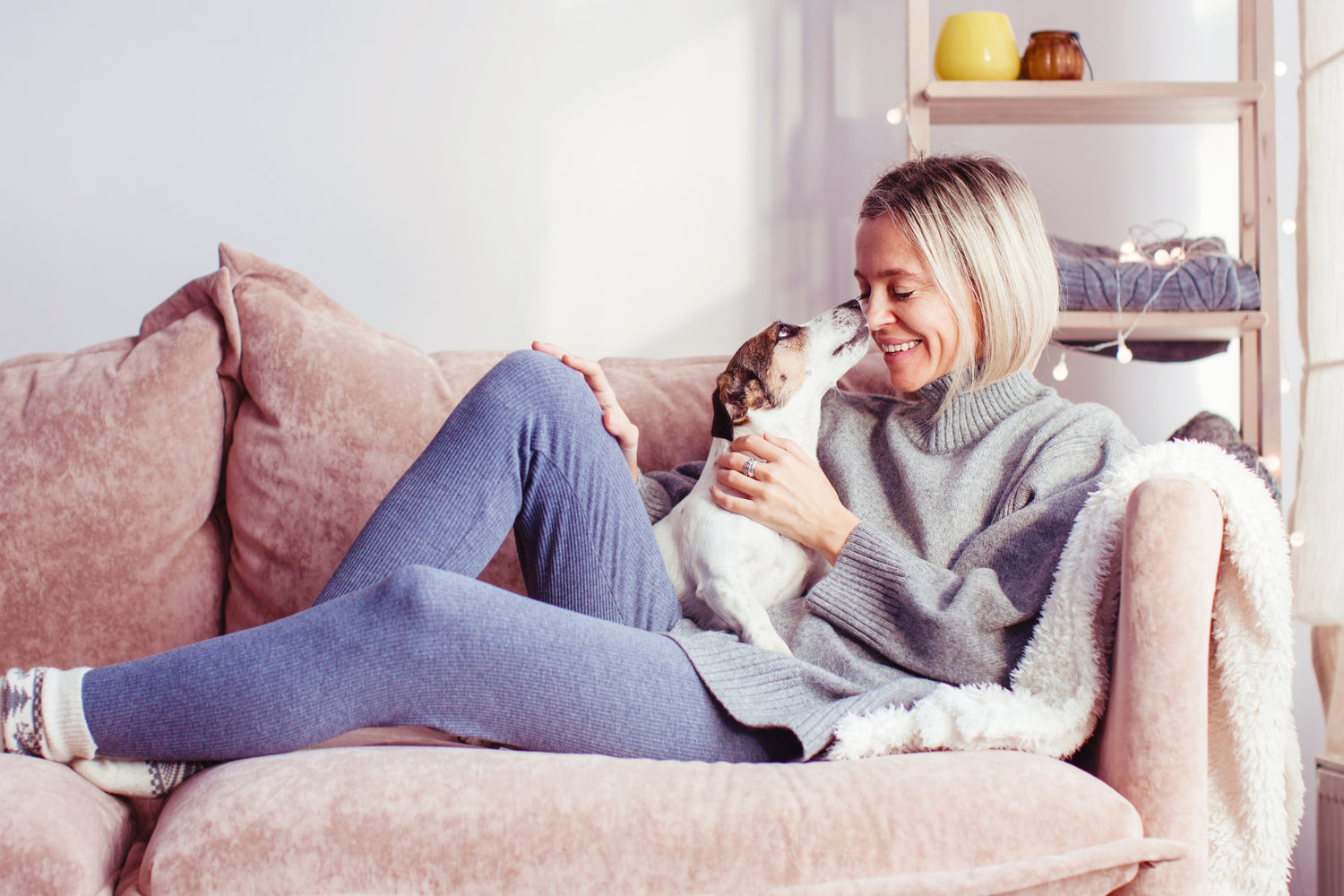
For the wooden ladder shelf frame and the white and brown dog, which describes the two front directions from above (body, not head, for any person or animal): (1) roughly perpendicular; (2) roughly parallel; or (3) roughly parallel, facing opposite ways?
roughly perpendicular

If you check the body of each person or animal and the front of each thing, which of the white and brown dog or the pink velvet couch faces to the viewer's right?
the white and brown dog

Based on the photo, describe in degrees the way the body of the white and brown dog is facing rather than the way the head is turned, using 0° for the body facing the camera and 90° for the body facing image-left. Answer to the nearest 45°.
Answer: approximately 270°

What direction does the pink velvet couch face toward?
toward the camera

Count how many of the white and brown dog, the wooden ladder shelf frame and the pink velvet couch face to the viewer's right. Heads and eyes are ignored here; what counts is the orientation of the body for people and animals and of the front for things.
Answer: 1

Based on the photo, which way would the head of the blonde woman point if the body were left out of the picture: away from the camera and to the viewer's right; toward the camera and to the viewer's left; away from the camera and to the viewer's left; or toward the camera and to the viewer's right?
toward the camera and to the viewer's left

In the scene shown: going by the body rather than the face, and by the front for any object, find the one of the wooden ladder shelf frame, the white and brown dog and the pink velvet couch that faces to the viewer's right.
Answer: the white and brown dog

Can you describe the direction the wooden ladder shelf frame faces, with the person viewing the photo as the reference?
facing the viewer

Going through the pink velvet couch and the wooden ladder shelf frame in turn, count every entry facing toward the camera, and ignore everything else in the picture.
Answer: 2

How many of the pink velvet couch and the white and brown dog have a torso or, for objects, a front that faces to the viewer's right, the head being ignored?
1
